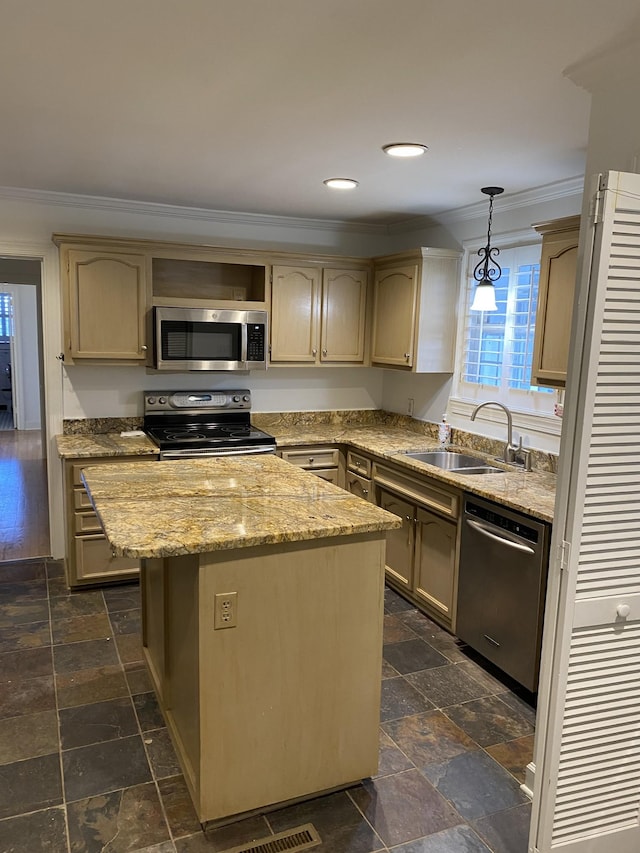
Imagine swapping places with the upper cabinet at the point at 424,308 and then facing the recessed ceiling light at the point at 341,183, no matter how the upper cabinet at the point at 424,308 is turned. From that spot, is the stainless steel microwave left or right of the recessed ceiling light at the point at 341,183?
right

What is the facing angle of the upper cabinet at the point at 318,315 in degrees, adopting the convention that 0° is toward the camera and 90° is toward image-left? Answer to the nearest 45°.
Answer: approximately 0°

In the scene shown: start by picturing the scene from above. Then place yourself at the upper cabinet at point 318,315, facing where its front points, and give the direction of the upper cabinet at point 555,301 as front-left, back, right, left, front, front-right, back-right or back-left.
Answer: front-left

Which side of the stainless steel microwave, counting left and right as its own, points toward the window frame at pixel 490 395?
left

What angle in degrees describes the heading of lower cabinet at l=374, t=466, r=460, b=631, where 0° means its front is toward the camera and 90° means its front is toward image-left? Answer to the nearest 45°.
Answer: approximately 45°

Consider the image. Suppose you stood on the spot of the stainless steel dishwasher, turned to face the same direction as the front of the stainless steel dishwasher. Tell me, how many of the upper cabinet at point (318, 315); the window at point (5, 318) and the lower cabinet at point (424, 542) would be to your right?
3

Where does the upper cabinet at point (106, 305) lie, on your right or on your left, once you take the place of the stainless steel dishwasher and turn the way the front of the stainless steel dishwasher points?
on your right

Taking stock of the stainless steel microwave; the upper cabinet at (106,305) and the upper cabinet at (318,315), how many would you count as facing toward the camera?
3

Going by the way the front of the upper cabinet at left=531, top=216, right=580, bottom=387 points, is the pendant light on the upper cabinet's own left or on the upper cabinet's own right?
on the upper cabinet's own right

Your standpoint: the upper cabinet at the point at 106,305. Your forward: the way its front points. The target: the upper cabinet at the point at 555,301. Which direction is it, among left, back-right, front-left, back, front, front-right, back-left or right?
front-left

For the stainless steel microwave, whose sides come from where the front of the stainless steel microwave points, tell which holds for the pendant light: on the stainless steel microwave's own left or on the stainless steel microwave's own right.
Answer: on the stainless steel microwave's own left
